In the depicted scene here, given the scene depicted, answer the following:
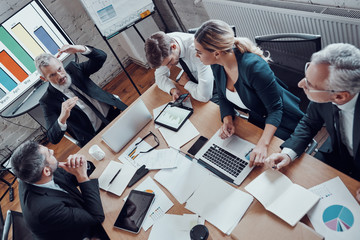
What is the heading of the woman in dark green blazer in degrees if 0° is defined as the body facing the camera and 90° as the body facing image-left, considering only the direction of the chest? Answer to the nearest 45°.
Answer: approximately 45°

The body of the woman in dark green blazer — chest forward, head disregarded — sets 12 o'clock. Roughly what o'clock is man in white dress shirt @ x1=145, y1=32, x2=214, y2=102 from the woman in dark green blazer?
The man in white dress shirt is roughly at 3 o'clock from the woman in dark green blazer.

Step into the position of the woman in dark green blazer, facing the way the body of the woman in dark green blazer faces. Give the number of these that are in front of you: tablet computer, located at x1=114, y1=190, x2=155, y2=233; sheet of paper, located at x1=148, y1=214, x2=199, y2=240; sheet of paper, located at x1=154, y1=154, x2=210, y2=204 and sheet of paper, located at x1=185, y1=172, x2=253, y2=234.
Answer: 4

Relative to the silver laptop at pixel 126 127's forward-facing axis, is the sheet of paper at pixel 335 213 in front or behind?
behind

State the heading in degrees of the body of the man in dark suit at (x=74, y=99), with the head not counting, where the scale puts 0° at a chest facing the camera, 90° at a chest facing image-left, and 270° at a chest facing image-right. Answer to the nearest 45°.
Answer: approximately 315°

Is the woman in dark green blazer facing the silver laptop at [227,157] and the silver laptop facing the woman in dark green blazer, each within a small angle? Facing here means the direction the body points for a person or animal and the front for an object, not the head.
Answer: yes

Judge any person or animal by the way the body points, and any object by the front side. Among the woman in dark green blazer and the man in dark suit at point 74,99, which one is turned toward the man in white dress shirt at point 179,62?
the man in dark suit

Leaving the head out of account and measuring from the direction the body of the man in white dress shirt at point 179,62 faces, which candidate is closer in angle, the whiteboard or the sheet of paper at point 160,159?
the sheet of paper

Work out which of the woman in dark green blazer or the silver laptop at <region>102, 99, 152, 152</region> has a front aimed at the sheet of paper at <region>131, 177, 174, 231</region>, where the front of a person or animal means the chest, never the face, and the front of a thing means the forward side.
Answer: the woman in dark green blazer

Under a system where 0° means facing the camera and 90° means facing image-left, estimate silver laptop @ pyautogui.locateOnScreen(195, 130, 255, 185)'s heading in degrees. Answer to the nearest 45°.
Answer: approximately 225°

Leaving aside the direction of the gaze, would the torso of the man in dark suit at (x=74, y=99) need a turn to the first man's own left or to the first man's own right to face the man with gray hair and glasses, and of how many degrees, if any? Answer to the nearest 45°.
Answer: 0° — they already face them

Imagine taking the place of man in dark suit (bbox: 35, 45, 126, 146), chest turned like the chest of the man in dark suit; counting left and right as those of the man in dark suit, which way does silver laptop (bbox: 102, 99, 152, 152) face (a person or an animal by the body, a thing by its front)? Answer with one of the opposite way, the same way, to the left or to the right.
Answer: the opposite way

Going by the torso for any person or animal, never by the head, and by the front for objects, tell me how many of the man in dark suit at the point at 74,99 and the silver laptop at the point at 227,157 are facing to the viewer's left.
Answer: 0

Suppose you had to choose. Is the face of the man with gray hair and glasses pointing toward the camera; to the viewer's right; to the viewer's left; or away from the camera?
to the viewer's left

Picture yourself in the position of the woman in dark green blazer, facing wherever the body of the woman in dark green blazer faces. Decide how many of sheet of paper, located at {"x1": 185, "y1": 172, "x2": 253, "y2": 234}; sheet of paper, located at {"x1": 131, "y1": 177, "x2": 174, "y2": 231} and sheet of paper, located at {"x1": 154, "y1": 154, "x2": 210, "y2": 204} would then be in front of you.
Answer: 3

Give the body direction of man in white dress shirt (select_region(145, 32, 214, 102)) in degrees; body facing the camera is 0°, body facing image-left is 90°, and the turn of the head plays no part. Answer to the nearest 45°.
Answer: approximately 45°
